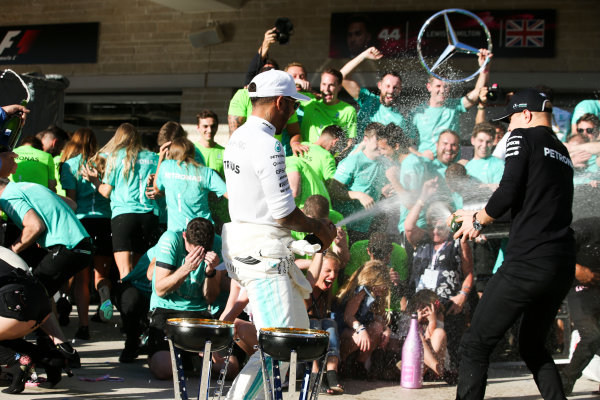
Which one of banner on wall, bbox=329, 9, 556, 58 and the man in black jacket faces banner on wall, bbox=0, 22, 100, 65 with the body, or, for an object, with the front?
the man in black jacket

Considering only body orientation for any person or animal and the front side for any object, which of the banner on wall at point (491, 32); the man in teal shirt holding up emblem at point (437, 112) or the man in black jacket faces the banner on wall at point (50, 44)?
the man in black jacket

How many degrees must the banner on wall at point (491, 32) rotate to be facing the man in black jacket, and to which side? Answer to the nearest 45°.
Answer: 0° — it already faces them

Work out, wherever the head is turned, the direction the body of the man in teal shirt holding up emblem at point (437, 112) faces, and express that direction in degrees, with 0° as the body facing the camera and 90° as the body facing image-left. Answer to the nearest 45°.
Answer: approximately 0°

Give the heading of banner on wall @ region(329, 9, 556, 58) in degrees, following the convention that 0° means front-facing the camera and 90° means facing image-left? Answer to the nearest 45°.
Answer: approximately 0°

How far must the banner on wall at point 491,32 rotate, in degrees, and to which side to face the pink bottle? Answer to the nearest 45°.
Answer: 0° — it already faces it

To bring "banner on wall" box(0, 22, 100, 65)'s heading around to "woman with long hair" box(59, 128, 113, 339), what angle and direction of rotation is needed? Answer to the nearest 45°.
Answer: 0° — it already faces them

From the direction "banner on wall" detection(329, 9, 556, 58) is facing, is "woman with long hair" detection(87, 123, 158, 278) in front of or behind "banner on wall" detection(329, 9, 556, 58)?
in front

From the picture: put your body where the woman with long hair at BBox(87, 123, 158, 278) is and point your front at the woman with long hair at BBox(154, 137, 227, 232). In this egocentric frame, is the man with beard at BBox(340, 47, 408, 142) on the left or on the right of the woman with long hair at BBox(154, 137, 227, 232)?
left

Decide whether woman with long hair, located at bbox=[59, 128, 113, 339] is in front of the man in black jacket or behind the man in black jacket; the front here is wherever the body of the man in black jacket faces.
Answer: in front

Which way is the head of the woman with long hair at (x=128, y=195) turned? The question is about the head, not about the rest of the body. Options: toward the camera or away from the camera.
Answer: away from the camera
